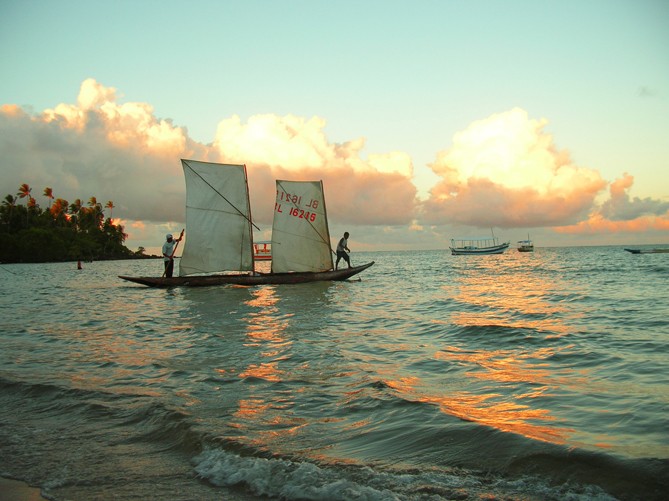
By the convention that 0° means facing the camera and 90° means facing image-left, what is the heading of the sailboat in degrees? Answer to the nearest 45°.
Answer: approximately 270°
